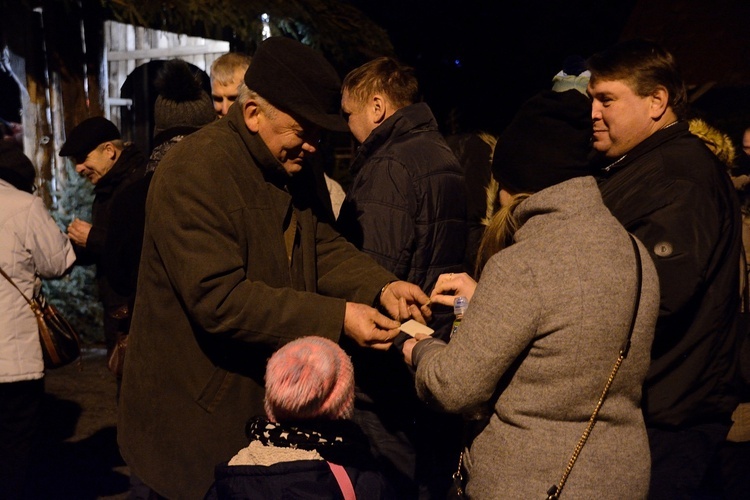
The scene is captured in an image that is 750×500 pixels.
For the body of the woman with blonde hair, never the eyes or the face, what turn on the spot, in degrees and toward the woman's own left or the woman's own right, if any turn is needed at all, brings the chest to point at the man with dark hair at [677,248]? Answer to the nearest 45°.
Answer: approximately 90° to the woman's own right

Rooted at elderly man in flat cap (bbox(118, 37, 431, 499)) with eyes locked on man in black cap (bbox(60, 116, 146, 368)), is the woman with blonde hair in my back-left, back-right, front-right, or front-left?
back-right

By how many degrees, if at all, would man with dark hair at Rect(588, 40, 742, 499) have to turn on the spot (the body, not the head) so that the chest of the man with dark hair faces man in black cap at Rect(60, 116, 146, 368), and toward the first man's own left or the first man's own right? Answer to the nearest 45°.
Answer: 0° — they already face them

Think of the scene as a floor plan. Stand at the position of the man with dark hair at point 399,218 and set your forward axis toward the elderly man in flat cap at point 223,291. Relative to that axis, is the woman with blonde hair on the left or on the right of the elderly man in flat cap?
left

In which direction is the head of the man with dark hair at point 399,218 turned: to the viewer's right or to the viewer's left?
to the viewer's left
